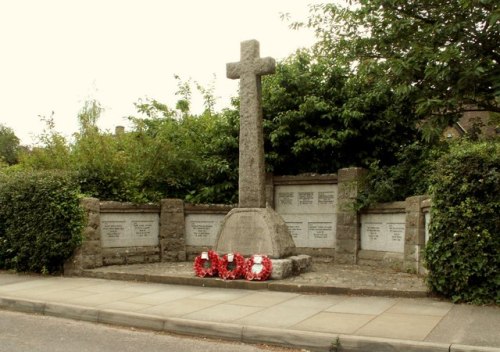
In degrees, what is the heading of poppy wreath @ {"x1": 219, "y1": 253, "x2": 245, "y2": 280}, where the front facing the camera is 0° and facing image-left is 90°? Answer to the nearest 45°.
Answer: approximately 0°

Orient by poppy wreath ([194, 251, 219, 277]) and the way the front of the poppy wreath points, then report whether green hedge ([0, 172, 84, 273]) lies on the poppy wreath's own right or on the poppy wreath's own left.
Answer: on the poppy wreath's own right

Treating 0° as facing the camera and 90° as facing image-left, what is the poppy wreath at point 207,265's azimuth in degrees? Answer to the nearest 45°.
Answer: approximately 0°

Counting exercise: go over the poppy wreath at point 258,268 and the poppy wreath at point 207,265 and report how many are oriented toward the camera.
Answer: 2

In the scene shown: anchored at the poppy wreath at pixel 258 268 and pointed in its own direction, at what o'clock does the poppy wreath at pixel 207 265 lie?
the poppy wreath at pixel 207 265 is roughly at 4 o'clock from the poppy wreath at pixel 258 268.

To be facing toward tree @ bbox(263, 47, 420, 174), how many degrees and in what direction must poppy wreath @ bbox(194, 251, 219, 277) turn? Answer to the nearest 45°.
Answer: approximately 135° to its left
